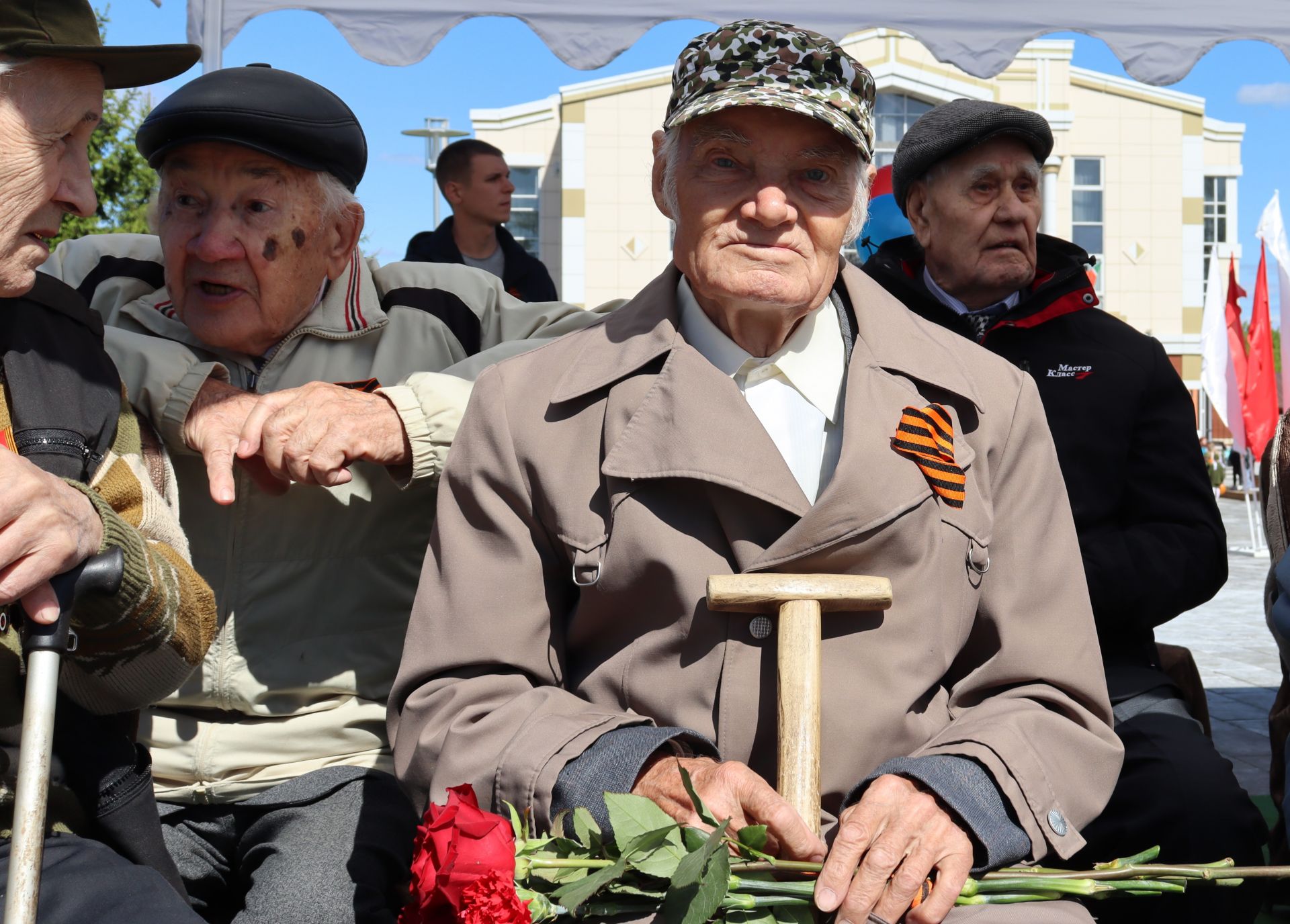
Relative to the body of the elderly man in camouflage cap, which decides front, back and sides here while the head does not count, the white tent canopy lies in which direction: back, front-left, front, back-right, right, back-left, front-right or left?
back

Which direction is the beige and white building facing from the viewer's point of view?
toward the camera

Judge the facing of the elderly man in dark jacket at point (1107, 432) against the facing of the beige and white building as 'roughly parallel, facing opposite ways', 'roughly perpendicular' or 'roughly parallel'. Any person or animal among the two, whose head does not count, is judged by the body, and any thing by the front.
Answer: roughly parallel

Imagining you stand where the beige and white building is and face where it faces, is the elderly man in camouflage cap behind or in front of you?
in front

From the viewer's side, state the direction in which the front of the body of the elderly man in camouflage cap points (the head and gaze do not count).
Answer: toward the camera

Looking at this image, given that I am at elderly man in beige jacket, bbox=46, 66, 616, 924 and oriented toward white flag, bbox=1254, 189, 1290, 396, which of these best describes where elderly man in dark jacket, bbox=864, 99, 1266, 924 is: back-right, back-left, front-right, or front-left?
front-right

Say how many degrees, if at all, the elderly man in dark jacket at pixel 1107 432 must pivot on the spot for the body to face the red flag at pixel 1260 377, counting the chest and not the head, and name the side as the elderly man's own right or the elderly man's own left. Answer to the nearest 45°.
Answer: approximately 180°

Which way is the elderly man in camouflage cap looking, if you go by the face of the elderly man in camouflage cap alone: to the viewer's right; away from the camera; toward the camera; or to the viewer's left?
toward the camera

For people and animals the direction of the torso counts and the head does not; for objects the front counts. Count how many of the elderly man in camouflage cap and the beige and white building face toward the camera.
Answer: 2

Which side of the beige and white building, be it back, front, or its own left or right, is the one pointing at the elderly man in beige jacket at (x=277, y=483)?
front

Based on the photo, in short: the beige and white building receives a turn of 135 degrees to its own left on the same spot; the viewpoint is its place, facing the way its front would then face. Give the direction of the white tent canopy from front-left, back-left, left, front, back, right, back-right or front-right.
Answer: back-right

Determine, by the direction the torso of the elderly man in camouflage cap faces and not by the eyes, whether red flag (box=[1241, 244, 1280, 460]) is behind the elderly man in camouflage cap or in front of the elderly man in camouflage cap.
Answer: behind

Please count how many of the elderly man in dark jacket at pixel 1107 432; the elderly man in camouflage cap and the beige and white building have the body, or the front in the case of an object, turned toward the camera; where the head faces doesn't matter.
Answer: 3

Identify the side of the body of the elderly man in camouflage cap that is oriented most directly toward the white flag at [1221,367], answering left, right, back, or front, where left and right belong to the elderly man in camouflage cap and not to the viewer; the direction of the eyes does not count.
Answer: back
